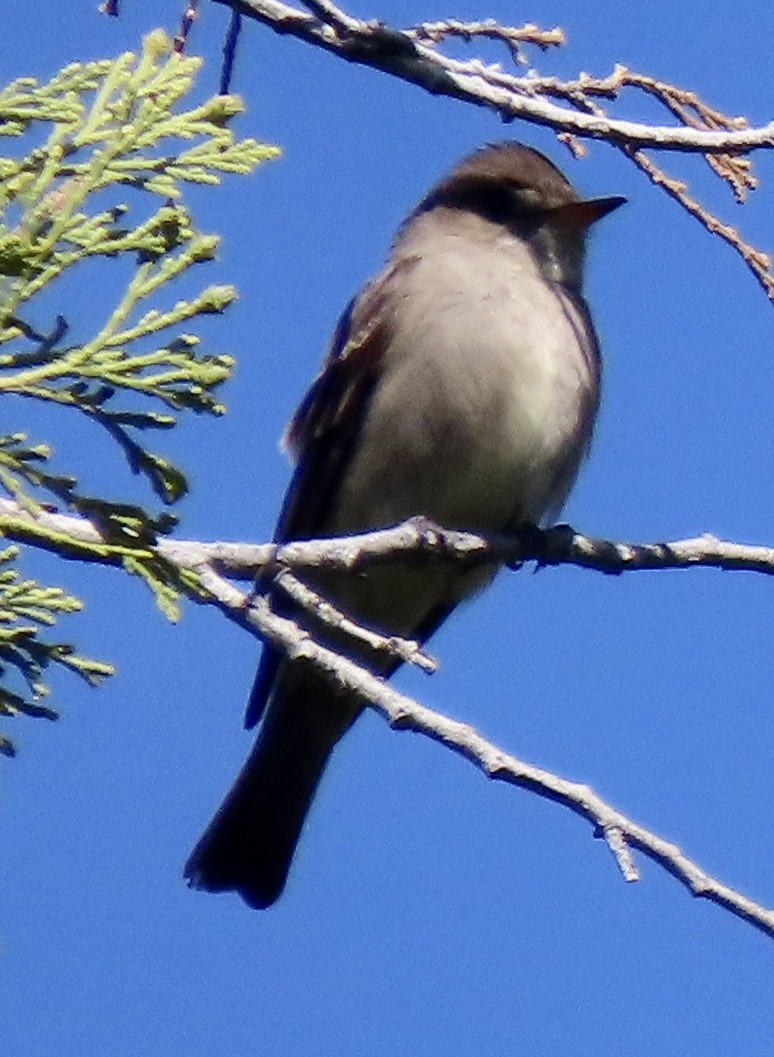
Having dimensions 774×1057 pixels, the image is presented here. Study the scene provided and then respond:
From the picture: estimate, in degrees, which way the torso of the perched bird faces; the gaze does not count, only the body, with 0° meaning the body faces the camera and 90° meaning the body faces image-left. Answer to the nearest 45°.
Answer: approximately 315°
